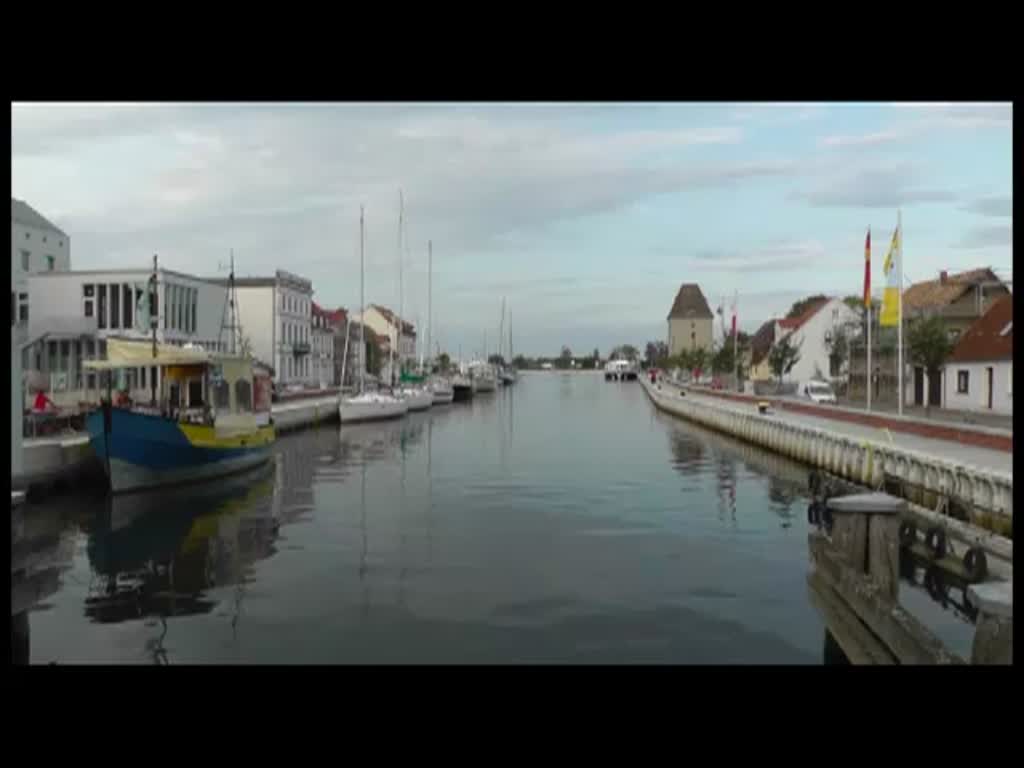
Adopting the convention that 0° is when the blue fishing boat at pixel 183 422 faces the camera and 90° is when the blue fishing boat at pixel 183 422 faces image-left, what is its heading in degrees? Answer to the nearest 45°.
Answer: approximately 45°

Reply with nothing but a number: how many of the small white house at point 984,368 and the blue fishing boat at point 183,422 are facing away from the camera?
0

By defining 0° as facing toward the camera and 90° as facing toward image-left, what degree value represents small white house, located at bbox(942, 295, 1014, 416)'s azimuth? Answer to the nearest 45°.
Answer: approximately 45°

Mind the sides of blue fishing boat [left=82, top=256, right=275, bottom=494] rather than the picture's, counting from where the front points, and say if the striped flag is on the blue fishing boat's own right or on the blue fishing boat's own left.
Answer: on the blue fishing boat's own left

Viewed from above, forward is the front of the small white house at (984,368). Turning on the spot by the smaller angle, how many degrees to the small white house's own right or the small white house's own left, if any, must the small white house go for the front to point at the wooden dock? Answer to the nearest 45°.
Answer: approximately 45° to the small white house's own left

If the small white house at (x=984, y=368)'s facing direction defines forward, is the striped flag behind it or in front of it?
in front

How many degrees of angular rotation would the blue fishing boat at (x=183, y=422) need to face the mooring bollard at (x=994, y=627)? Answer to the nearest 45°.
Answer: approximately 45° to its left

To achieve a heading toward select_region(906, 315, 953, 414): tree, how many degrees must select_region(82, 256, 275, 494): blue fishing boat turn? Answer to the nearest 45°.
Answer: approximately 135° to its left

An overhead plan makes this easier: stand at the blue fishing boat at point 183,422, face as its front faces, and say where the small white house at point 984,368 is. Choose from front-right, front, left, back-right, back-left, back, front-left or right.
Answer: back-left

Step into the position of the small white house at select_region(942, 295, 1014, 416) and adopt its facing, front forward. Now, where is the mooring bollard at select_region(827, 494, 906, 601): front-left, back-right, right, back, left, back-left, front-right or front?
front-left

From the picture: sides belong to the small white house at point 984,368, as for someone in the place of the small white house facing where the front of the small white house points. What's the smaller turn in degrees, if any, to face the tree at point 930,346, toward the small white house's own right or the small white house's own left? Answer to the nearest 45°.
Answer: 0° — it already faces it

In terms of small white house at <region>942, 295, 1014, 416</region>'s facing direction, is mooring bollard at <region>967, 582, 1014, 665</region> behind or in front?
in front

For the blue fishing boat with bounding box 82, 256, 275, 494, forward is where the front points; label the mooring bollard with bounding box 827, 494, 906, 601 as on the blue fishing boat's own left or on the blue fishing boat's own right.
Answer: on the blue fishing boat's own left
